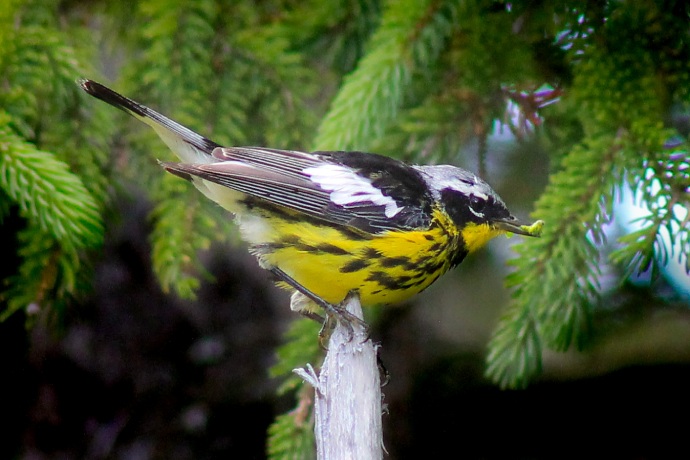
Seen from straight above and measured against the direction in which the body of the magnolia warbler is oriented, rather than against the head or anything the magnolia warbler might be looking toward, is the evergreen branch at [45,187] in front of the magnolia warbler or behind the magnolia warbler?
behind

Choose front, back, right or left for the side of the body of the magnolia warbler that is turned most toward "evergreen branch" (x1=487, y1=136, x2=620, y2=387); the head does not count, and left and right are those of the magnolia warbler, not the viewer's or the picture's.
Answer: front

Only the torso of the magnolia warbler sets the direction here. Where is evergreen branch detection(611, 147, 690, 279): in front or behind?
in front

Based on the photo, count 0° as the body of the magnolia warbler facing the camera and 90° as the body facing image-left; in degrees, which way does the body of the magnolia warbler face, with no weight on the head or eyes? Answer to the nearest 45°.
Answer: approximately 270°
